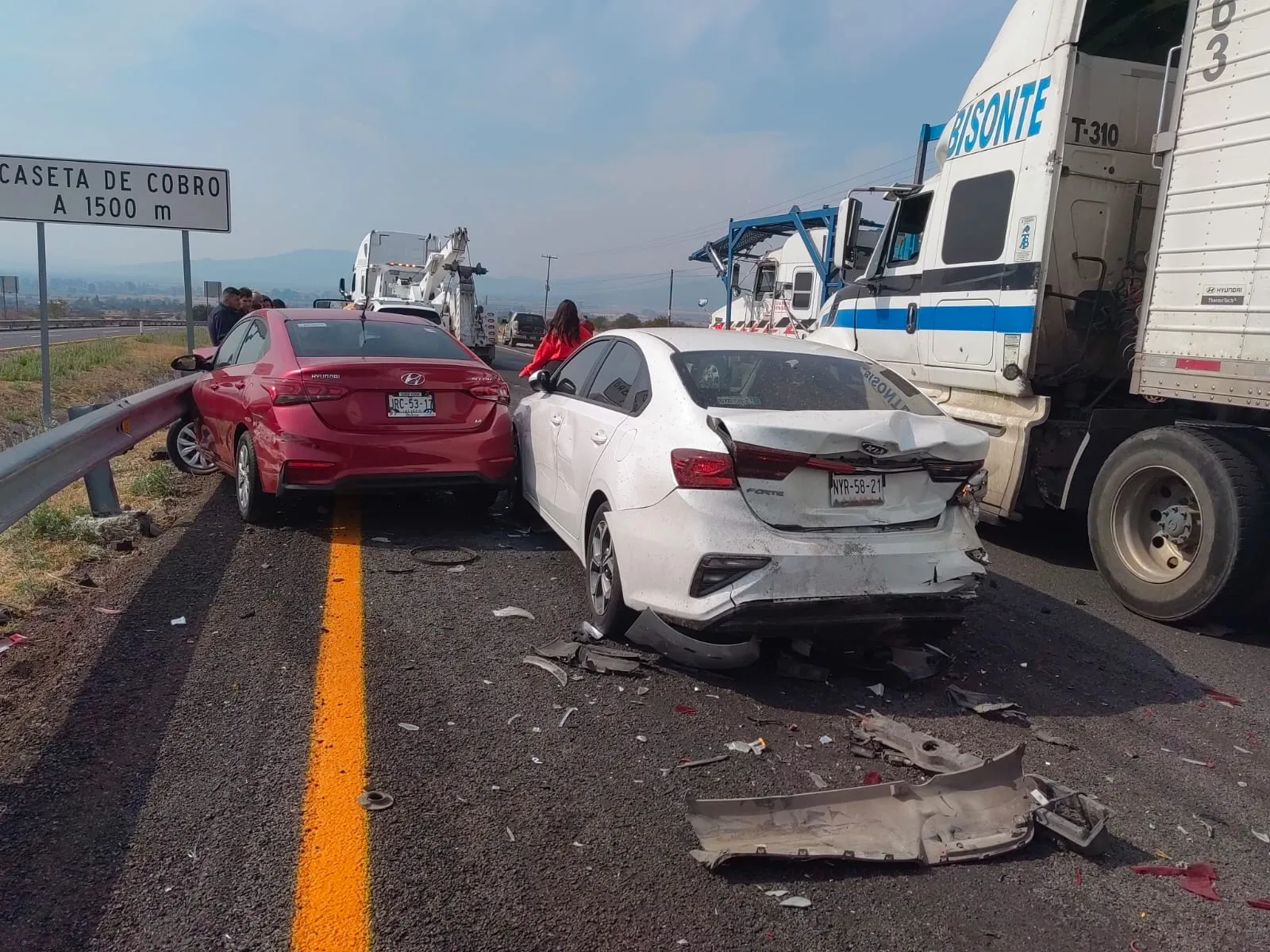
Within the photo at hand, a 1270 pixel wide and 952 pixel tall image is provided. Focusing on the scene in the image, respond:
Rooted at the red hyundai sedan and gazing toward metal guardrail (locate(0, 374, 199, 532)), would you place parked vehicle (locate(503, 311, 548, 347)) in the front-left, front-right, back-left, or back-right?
back-right

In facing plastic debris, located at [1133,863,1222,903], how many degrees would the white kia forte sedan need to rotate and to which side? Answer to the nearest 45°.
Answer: approximately 180°

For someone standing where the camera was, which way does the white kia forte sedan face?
facing away from the viewer and to the left of the viewer

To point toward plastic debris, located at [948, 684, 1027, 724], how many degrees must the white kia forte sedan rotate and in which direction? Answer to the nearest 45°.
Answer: approximately 135° to its right

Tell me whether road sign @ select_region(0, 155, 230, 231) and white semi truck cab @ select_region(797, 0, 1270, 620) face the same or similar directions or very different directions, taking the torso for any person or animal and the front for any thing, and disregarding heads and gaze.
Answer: very different directions

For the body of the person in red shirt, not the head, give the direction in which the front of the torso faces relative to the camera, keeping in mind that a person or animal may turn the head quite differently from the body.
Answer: away from the camera

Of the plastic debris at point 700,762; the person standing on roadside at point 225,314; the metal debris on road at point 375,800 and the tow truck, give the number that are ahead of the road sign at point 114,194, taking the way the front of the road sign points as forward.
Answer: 2

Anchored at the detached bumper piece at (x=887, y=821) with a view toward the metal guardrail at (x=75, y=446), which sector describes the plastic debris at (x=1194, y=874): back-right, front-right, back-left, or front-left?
back-right

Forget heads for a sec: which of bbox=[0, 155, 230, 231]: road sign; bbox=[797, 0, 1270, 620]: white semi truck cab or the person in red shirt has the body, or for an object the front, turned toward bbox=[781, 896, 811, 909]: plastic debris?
the road sign

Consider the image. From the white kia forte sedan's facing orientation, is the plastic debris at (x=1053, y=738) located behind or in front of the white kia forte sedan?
behind

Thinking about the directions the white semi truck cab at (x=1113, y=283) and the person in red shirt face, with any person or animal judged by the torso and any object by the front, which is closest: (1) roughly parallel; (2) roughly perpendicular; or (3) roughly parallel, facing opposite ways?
roughly parallel

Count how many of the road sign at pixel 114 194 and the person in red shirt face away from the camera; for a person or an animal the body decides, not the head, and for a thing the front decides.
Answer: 1

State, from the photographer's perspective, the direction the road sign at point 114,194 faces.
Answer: facing the viewer

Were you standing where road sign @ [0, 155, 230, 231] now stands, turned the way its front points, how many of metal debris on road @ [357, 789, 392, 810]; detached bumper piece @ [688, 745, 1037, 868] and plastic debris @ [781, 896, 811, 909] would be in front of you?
3

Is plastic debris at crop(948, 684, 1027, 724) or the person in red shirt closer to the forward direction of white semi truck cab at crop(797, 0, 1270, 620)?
the person in red shirt

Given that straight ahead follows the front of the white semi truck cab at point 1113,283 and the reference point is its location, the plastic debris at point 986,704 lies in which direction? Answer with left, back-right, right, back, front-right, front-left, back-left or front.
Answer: back-left

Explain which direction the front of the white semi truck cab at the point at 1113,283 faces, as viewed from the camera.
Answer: facing away from the viewer and to the left of the viewer

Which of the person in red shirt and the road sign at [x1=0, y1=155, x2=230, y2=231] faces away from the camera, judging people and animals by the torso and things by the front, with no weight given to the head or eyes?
the person in red shirt

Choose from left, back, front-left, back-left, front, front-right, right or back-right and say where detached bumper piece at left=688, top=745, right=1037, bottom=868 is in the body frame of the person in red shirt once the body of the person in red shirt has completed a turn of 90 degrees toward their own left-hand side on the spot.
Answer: left
